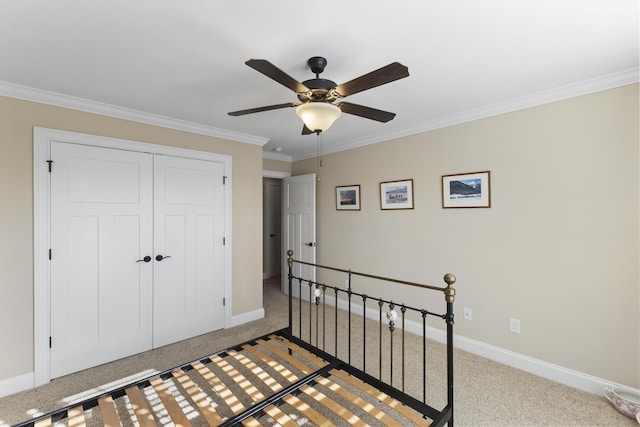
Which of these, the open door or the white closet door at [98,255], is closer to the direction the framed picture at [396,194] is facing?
the white closet door

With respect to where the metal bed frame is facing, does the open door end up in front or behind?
behind

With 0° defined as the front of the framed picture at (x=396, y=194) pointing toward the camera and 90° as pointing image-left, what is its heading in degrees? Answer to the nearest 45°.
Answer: approximately 45°

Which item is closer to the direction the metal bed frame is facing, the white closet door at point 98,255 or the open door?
the white closet door

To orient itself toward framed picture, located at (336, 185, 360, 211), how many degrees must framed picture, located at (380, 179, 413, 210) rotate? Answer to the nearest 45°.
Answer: approximately 90° to its right

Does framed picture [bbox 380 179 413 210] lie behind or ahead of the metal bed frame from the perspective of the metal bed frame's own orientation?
behind

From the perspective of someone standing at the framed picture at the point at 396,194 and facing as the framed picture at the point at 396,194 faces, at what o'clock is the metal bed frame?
The metal bed frame is roughly at 11 o'clock from the framed picture.

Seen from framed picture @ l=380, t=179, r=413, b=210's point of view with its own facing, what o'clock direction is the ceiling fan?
The ceiling fan is roughly at 11 o'clock from the framed picture.

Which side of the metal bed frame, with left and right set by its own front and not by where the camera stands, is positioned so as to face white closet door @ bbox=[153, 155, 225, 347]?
right
